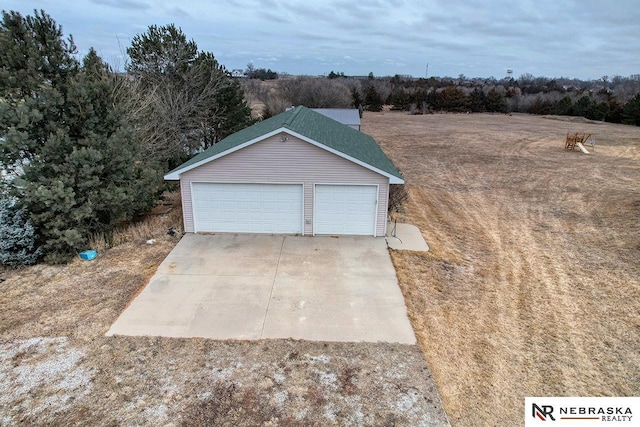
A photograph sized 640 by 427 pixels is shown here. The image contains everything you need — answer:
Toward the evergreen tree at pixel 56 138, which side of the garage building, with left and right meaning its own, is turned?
right

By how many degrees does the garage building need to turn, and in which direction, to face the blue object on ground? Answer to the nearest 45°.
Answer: approximately 90° to its right

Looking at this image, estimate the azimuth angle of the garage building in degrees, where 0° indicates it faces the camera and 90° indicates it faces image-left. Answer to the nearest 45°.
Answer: approximately 0°

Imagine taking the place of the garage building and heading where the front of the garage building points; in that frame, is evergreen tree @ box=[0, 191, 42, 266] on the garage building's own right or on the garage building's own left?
on the garage building's own right
